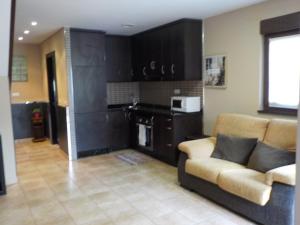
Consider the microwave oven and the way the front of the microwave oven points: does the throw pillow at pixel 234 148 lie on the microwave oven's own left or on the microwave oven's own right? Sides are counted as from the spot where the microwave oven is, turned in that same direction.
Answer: on the microwave oven's own left

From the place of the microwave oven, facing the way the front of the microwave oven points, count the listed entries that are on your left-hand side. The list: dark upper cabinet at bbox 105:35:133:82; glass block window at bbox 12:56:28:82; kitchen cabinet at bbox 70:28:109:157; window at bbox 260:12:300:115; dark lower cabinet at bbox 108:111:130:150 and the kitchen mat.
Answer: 1

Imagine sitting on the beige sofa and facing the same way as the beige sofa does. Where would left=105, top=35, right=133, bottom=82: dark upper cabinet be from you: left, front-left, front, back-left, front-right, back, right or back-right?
right

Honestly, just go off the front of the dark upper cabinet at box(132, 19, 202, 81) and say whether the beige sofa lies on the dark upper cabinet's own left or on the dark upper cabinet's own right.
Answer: on the dark upper cabinet's own left

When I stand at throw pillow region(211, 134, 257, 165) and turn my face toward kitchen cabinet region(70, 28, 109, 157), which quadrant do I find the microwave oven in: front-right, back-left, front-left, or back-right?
front-right

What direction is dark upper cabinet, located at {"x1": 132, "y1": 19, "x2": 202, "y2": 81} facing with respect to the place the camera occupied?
facing the viewer and to the left of the viewer

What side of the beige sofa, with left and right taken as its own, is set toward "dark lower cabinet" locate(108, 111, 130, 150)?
right

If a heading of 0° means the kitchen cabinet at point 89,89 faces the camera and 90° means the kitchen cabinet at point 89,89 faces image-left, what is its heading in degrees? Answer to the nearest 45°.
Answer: approximately 315°

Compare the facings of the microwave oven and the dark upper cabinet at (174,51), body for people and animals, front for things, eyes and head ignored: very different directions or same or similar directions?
same or similar directions

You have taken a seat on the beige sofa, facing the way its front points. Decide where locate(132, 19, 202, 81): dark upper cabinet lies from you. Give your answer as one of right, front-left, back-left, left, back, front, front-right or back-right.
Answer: right

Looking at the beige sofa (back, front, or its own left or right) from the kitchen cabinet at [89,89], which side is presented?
right

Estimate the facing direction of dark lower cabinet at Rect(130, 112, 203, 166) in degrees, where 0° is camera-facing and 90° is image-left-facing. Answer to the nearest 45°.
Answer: approximately 45°

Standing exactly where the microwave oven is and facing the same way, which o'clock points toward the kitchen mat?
The kitchen mat is roughly at 2 o'clock from the microwave oven.
